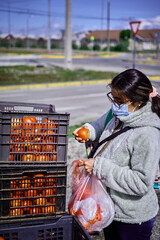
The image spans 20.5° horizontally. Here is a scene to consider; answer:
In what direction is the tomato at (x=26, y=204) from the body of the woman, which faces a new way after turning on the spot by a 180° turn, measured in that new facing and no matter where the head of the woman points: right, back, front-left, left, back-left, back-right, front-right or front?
back

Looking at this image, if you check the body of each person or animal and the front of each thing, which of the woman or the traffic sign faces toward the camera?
the traffic sign

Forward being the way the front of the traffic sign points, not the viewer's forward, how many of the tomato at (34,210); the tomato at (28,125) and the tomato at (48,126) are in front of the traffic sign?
3

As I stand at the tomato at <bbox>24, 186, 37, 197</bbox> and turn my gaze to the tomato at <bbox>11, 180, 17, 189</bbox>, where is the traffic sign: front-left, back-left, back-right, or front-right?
back-right

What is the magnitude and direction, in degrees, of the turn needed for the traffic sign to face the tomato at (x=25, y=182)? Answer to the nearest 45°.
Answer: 0° — it already faces it

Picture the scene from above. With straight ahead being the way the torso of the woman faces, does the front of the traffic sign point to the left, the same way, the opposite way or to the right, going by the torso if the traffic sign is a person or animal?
to the left

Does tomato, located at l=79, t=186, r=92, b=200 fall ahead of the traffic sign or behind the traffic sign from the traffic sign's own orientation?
ahead

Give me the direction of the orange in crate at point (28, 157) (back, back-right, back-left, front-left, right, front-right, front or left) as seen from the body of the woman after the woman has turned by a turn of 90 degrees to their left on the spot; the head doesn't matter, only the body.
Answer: right

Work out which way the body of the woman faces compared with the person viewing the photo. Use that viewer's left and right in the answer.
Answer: facing to the left of the viewer

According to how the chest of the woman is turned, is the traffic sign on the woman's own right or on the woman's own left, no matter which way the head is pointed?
on the woman's own right

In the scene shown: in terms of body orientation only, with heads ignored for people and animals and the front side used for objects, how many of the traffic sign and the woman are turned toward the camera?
1

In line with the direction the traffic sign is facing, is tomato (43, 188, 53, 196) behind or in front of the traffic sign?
in front

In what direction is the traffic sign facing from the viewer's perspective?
toward the camera

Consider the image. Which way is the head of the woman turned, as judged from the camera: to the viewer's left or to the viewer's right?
to the viewer's left

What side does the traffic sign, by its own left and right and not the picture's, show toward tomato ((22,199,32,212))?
front
